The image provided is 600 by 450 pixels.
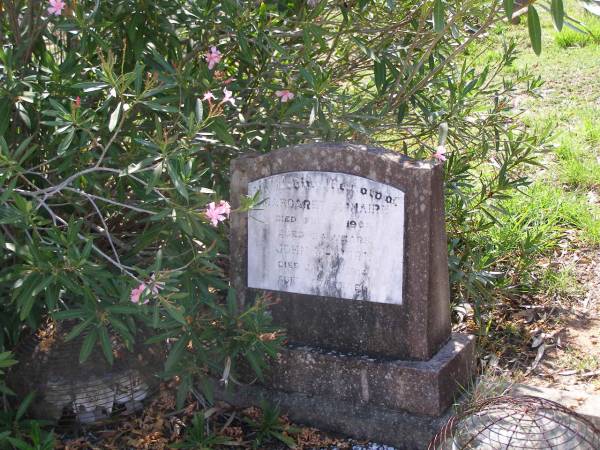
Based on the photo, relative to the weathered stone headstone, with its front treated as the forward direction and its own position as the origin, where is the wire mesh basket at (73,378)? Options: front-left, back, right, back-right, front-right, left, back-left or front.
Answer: front-right

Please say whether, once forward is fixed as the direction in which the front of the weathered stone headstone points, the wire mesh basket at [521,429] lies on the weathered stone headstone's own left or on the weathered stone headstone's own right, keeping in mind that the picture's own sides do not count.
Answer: on the weathered stone headstone's own left

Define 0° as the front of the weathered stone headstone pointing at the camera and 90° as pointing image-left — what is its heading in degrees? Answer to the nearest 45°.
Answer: approximately 45°
